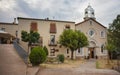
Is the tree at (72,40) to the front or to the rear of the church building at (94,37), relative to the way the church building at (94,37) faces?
to the front

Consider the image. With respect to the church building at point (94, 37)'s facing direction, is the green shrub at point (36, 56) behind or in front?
in front

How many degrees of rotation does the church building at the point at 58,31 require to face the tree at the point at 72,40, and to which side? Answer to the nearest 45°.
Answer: approximately 45° to its left

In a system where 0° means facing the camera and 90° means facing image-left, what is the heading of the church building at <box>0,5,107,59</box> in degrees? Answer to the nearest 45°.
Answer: approximately 0°

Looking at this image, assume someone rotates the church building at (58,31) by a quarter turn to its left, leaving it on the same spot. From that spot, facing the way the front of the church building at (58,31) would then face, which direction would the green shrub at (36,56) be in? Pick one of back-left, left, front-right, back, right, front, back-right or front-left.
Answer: right
